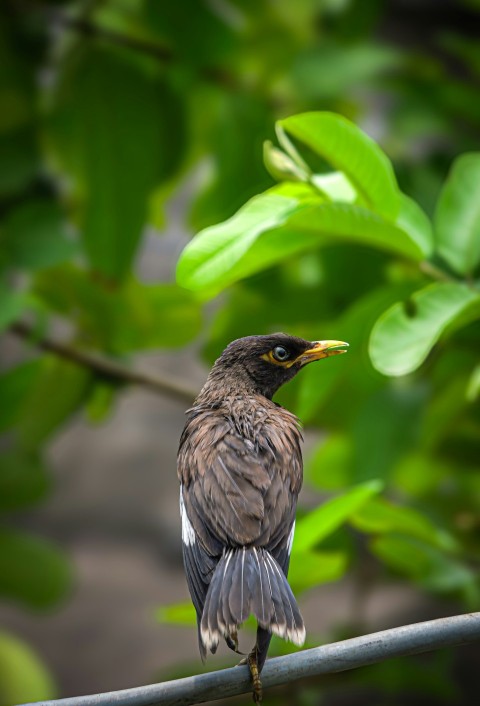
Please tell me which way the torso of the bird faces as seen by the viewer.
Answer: away from the camera

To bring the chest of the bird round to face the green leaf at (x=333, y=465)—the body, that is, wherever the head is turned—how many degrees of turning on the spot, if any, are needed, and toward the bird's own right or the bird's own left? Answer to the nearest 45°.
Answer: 0° — it already faces it

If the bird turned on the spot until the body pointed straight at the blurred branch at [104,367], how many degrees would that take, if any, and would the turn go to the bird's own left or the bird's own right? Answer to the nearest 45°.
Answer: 0° — it already faces it

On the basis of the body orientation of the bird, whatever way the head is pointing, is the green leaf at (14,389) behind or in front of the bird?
in front

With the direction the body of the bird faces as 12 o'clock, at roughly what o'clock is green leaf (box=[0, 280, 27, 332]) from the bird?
The green leaf is roughly at 11 o'clock from the bird.
